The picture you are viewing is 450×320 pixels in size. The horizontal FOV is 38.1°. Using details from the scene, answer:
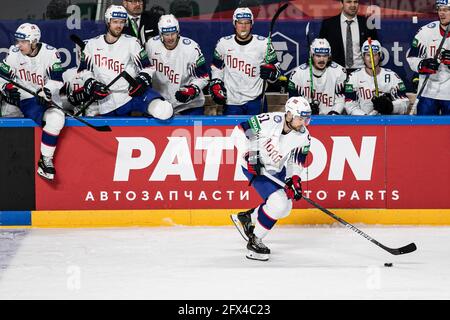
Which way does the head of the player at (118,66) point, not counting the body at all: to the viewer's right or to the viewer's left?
to the viewer's right

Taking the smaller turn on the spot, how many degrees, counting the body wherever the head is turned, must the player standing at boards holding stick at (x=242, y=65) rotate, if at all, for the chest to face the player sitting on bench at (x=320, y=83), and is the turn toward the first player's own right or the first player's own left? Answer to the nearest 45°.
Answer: approximately 90° to the first player's own left

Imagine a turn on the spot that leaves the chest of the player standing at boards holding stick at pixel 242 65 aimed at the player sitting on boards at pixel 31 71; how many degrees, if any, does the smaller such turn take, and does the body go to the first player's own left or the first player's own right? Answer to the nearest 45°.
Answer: approximately 90° to the first player's own right

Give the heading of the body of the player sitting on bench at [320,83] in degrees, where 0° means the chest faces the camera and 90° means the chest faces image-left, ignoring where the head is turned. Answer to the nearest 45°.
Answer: approximately 0°

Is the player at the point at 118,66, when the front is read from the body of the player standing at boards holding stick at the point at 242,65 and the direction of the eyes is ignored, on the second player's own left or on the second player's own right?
on the second player's own right
